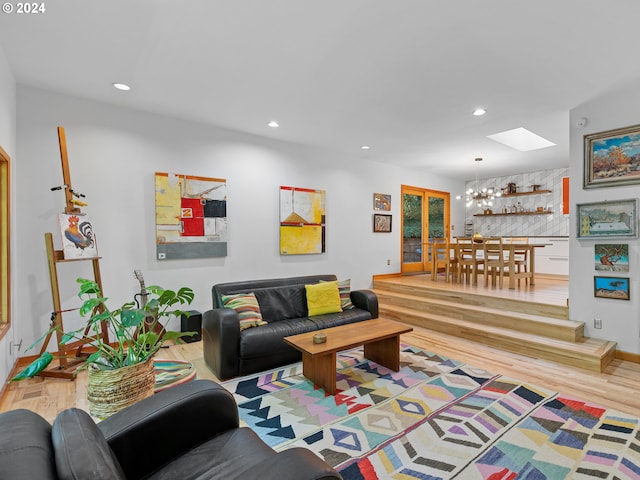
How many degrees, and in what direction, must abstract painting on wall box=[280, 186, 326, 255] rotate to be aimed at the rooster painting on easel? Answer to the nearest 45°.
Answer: approximately 90° to its right

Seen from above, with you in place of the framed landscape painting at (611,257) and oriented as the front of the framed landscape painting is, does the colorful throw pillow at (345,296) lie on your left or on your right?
on your right

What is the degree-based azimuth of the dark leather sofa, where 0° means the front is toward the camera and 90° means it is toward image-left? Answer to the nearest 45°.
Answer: approximately 315°

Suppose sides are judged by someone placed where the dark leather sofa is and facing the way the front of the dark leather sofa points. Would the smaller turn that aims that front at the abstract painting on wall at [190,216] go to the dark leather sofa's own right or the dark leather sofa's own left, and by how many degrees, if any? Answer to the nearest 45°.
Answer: approximately 180°

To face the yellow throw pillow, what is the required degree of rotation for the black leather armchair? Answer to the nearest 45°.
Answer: approximately 45° to its left

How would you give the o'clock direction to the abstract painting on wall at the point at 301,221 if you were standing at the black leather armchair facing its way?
The abstract painting on wall is roughly at 10 o'clock from the black leather armchair.

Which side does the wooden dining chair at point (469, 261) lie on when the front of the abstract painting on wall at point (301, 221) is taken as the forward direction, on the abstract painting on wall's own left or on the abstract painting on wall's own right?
on the abstract painting on wall's own left

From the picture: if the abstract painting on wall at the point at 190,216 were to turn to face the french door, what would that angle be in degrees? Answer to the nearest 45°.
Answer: approximately 45° to its left

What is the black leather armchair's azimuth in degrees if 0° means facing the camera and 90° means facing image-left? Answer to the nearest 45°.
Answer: approximately 270°

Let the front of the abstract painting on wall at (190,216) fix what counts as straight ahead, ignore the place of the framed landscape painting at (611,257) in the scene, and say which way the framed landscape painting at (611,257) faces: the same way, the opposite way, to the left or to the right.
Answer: to the right
